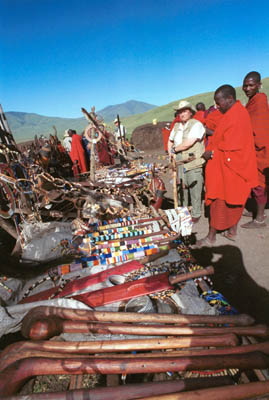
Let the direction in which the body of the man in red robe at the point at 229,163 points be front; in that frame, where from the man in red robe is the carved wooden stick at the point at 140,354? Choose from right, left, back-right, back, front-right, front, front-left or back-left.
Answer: left

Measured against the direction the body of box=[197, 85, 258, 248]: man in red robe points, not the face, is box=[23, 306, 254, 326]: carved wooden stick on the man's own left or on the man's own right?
on the man's own left

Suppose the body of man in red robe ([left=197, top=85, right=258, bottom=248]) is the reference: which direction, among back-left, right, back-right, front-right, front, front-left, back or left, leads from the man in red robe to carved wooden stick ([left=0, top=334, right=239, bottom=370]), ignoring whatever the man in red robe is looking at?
left

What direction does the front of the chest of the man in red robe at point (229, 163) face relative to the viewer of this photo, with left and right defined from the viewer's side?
facing to the left of the viewer
